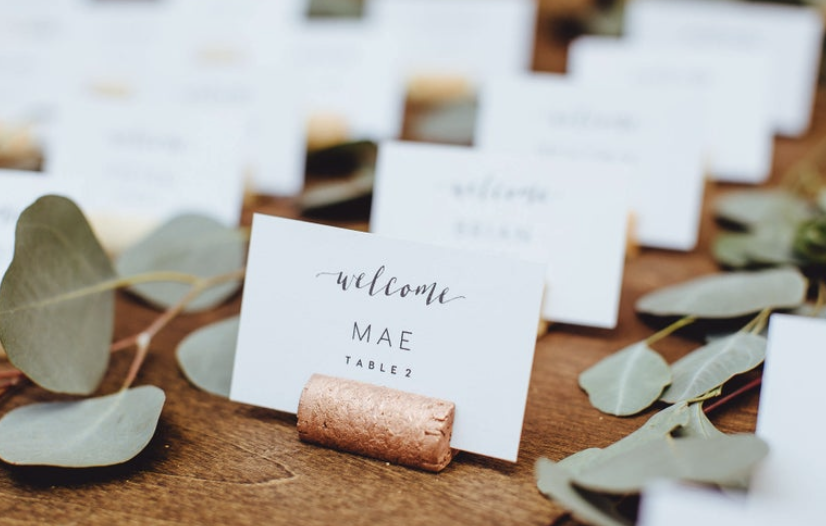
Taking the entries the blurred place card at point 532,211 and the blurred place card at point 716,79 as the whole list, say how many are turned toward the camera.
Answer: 2

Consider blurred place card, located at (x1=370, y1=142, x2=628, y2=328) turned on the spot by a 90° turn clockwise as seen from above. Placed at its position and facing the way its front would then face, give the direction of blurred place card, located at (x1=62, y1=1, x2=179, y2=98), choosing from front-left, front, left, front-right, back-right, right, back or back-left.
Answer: front-right

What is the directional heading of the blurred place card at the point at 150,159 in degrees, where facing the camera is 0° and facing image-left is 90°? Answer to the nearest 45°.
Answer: approximately 0°

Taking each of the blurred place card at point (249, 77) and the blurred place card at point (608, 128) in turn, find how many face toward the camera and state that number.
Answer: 2
